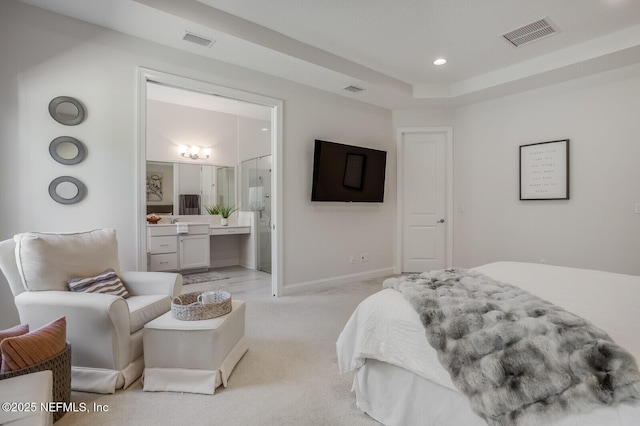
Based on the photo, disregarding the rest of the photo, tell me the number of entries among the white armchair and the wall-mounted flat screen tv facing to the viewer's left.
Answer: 0

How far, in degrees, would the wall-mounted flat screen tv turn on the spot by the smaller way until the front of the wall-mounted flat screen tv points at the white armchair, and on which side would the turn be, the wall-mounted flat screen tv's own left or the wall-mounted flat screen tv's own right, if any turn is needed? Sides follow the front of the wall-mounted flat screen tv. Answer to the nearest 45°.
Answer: approximately 90° to the wall-mounted flat screen tv's own right

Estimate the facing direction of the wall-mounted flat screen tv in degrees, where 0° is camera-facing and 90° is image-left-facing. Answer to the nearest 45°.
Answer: approximately 315°

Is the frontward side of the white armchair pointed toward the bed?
yes

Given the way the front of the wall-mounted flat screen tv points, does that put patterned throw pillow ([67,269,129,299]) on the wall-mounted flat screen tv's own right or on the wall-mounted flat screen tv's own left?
on the wall-mounted flat screen tv's own right

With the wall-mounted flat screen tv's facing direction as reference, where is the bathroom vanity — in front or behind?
behind

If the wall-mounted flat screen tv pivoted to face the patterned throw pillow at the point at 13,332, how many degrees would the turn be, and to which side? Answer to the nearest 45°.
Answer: approximately 90° to its right

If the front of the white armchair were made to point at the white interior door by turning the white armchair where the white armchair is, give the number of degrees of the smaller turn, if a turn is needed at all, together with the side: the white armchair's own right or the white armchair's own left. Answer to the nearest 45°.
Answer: approximately 45° to the white armchair's own left

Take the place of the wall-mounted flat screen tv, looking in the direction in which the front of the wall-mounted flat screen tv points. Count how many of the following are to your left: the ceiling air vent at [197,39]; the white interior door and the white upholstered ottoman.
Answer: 1

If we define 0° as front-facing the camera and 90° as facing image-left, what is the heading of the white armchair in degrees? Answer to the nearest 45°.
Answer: approximately 315°
